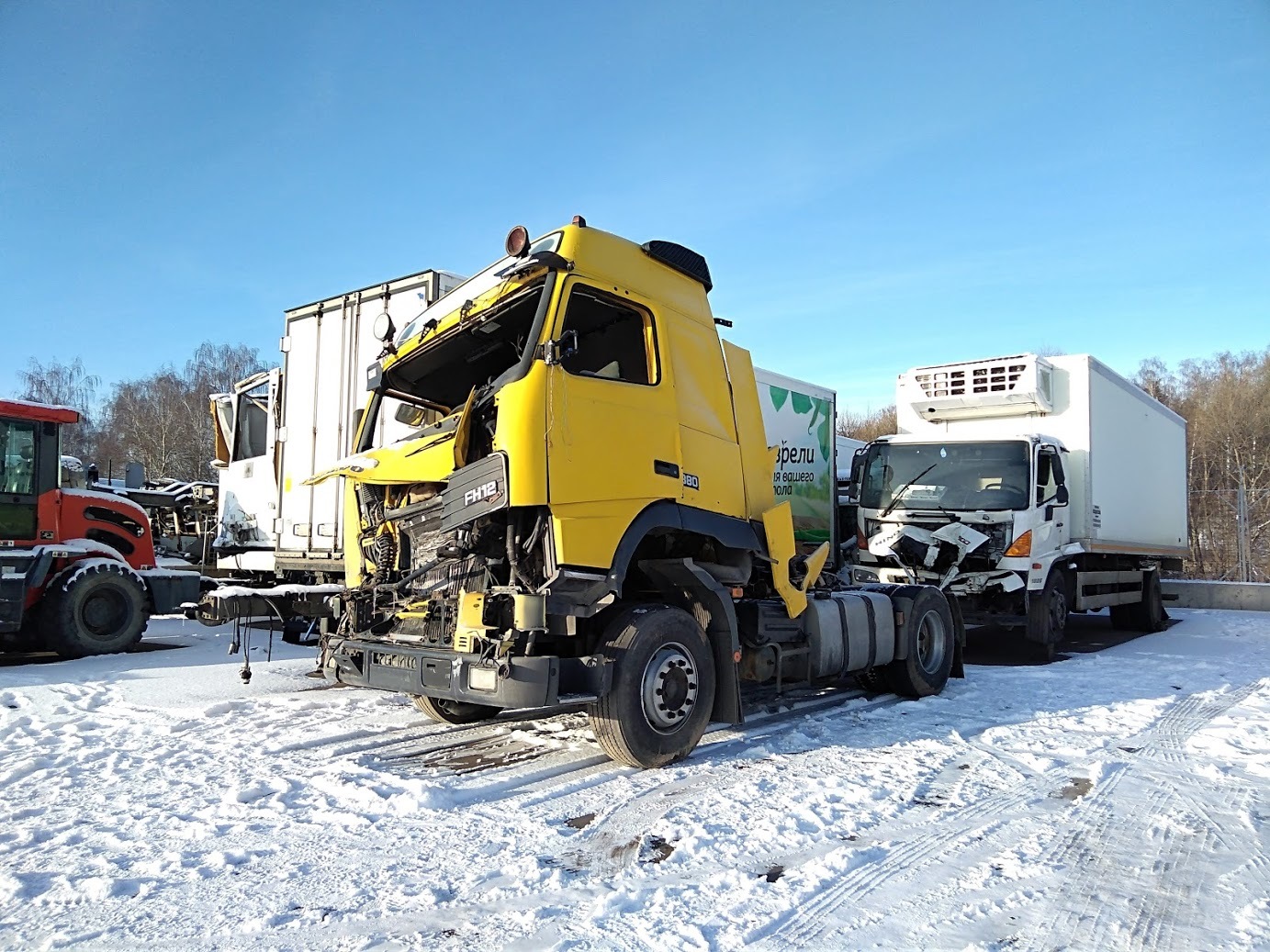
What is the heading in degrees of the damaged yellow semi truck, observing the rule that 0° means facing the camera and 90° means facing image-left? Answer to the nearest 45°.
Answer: approximately 45°

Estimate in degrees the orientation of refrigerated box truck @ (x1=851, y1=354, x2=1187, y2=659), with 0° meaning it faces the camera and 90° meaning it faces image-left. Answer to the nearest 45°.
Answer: approximately 45°

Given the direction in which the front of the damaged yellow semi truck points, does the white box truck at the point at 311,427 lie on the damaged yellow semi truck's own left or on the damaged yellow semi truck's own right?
on the damaged yellow semi truck's own right

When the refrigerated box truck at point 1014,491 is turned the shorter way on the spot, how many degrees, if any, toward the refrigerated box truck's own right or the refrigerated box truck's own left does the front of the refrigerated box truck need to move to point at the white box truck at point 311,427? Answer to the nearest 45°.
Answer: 0° — it already faces it
